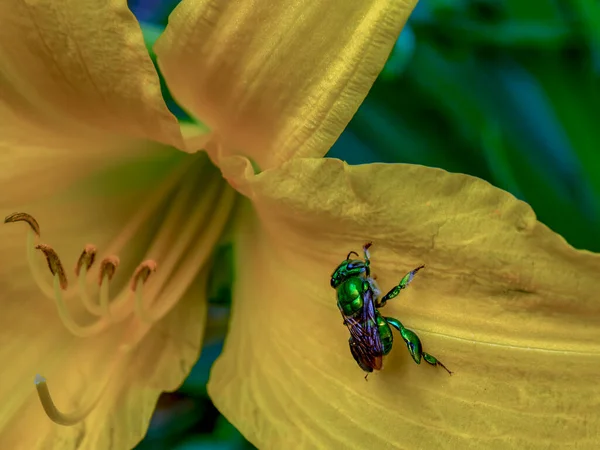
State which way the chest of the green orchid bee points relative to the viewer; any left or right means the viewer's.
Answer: facing away from the viewer
